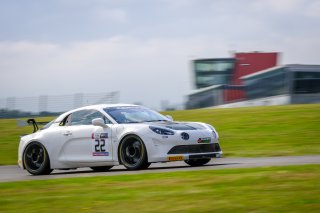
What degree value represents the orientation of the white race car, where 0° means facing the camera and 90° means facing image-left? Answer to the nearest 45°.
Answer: approximately 315°
